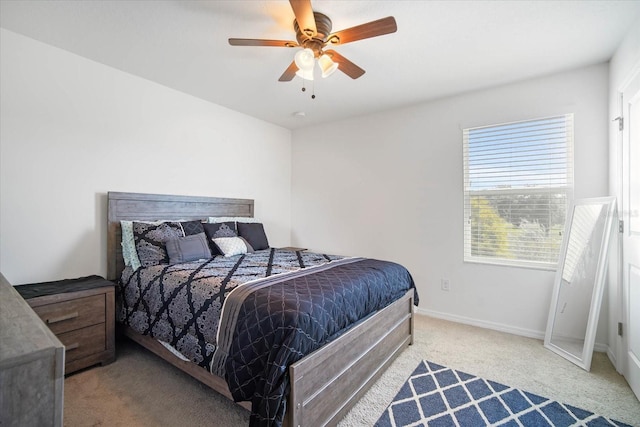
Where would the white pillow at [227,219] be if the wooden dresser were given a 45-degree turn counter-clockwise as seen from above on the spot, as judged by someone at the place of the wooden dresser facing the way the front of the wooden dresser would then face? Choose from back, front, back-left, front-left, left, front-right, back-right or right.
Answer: front-right

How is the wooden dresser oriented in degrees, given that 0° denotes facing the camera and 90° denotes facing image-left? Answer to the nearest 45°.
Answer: approximately 225°

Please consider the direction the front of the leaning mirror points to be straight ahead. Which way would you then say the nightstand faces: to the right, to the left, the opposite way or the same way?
the opposite way

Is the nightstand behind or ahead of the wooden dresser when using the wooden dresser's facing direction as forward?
ahead

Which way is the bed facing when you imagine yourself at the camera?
facing the viewer and to the right of the viewer

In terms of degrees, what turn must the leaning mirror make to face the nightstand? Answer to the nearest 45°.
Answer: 0° — it already faces it

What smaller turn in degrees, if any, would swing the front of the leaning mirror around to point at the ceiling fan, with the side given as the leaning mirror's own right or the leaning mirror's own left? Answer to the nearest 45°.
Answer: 0° — it already faces it

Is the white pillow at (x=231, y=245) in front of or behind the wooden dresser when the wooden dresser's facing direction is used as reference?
in front

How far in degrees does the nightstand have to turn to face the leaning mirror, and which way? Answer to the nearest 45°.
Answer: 0° — it already faces it

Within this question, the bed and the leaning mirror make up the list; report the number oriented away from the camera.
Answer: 0

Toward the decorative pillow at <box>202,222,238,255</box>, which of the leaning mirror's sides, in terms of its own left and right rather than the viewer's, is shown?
front

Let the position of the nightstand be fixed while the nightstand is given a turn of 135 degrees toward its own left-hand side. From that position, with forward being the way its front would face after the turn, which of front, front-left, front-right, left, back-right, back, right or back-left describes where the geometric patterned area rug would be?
back-right

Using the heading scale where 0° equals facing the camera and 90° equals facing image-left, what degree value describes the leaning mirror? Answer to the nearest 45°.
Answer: approximately 45°

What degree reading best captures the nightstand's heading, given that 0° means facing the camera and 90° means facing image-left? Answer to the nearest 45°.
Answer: approximately 315°
